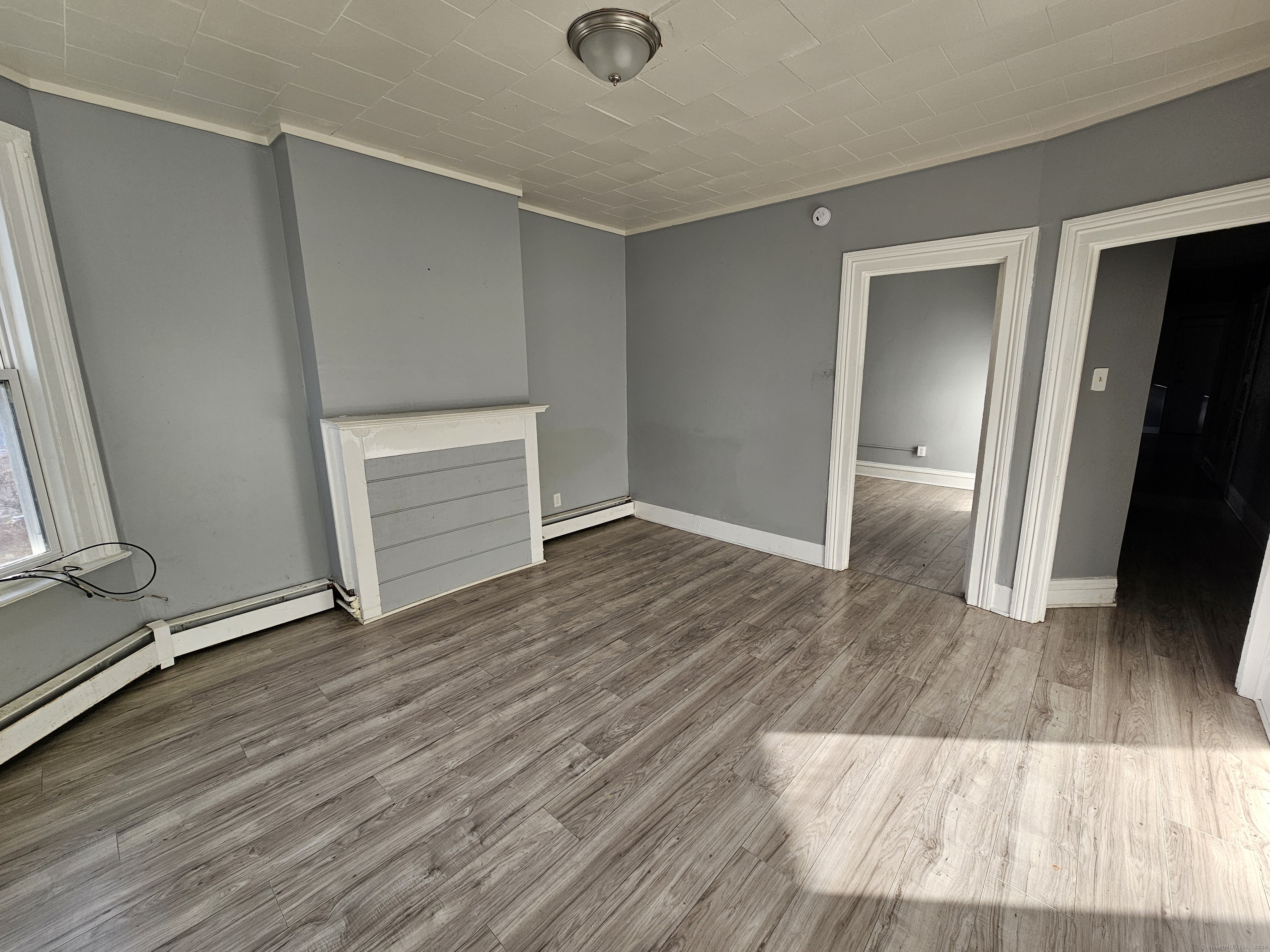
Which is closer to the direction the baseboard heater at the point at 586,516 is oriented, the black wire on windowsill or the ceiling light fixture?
the ceiling light fixture

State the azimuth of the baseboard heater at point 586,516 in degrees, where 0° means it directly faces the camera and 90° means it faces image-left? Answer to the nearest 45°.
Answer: approximately 315°

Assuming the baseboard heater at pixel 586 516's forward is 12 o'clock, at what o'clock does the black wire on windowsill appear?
The black wire on windowsill is roughly at 3 o'clock from the baseboard heater.
